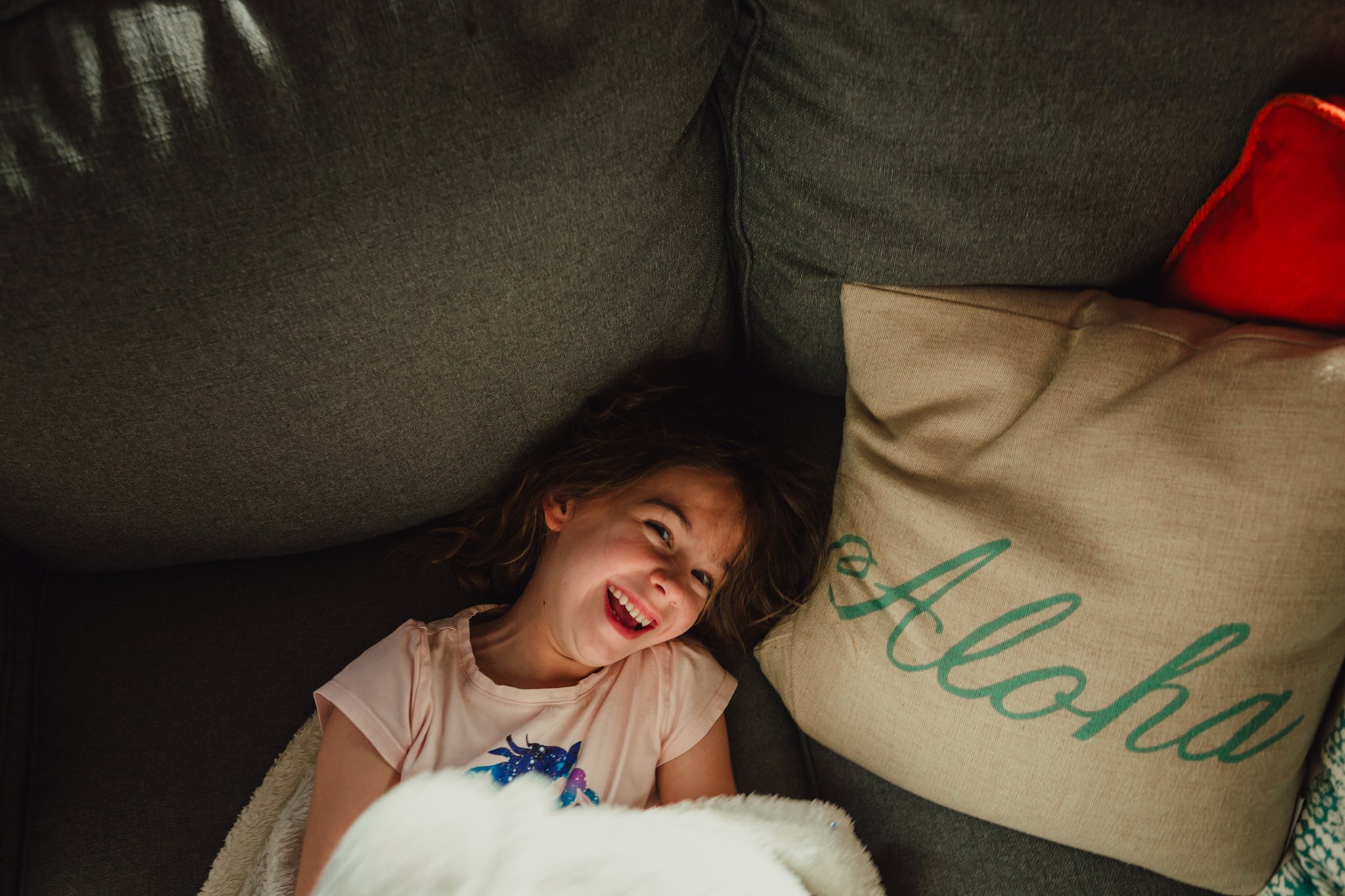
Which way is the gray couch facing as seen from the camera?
toward the camera
